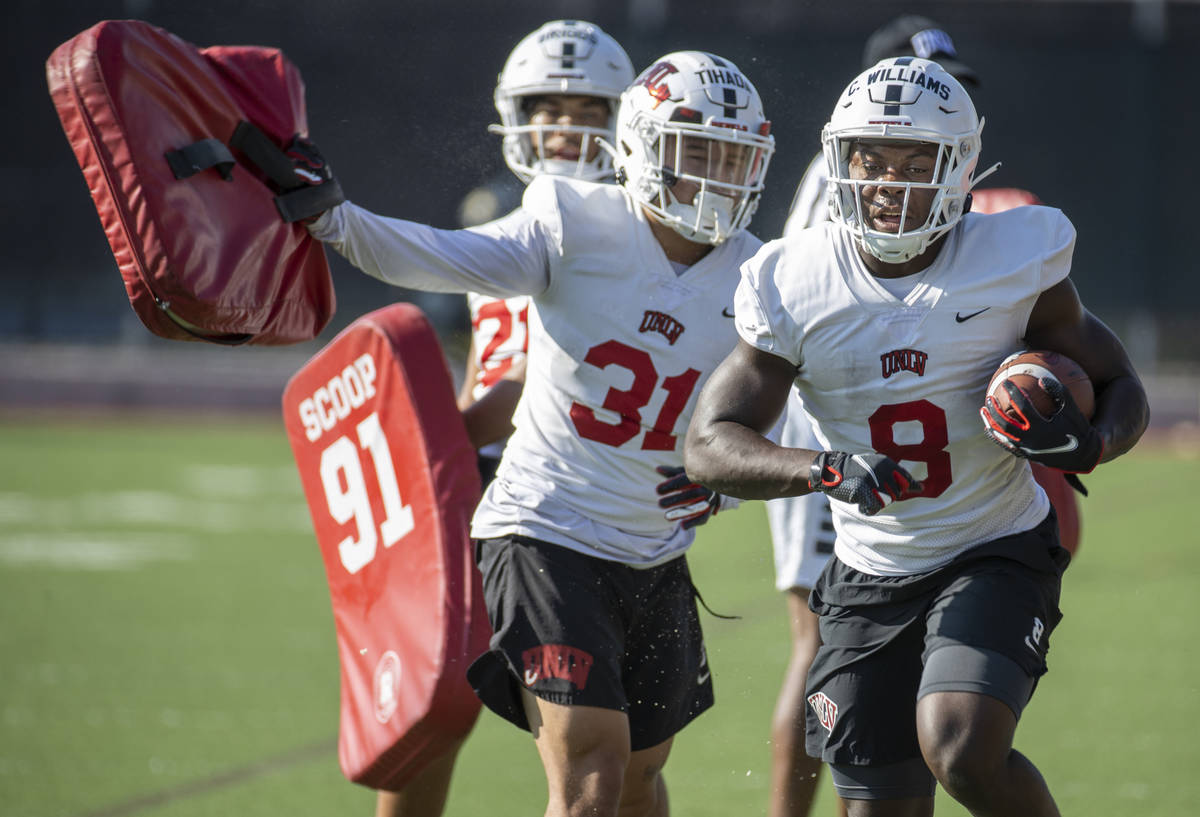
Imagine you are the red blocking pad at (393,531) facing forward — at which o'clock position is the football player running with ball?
The football player running with ball is roughly at 9 o'clock from the red blocking pad.

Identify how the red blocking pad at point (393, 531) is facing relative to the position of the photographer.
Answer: facing the viewer and to the left of the viewer

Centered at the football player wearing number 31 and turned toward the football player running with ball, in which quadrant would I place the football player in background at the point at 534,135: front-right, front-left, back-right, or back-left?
back-left

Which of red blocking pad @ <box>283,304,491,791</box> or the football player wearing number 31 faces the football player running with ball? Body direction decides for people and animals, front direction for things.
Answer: the football player wearing number 31

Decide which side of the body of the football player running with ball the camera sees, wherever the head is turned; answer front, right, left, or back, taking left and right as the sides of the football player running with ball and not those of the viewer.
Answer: front

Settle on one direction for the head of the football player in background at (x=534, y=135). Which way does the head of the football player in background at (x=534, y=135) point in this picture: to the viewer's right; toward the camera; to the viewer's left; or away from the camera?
toward the camera

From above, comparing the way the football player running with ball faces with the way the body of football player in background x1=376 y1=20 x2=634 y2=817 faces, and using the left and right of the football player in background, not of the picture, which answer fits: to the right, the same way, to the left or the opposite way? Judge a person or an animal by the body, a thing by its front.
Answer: the same way

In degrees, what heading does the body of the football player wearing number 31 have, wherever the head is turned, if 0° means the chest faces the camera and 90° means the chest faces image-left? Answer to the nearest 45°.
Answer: approximately 315°

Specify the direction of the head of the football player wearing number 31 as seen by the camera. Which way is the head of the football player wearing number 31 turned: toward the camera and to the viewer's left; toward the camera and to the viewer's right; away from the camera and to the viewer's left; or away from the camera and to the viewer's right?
toward the camera and to the viewer's right

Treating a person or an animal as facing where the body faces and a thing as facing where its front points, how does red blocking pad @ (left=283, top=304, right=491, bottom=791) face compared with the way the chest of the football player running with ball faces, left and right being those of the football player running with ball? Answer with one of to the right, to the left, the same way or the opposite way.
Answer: the same way

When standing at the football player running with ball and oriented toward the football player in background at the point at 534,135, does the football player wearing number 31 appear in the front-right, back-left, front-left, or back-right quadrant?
front-left

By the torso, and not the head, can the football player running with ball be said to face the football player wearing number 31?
no

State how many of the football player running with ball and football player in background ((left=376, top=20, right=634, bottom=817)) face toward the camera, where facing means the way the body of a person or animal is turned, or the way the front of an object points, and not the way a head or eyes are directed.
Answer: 2

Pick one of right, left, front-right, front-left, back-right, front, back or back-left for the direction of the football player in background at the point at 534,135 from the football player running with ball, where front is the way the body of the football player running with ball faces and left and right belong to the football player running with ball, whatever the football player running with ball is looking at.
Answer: back-right
